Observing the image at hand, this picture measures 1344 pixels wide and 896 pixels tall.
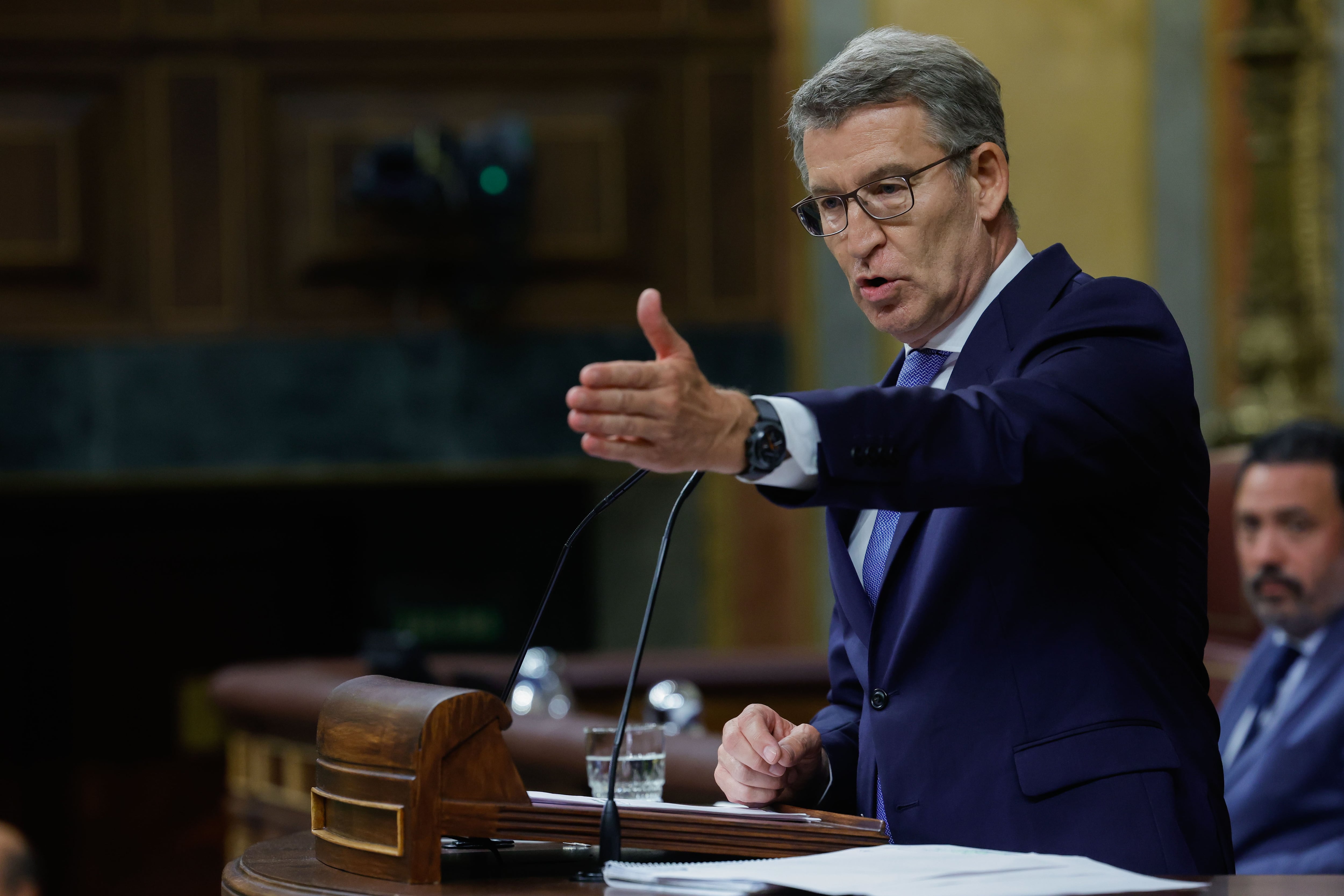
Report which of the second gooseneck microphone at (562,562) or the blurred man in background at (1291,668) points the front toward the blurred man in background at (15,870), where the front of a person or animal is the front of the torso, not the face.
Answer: the blurred man in background at (1291,668)

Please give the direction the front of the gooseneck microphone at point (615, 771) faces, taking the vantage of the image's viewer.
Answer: facing to the right of the viewer

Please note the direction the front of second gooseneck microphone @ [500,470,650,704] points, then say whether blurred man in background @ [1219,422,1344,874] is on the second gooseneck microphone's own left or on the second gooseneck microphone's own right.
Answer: on the second gooseneck microphone's own left

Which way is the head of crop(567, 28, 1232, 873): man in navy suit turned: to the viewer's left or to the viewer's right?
to the viewer's left

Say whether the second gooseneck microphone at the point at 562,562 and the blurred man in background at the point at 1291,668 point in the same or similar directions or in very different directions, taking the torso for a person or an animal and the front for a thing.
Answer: very different directions

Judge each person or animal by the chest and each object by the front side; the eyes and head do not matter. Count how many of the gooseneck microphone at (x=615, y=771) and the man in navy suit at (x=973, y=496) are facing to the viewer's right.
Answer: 1

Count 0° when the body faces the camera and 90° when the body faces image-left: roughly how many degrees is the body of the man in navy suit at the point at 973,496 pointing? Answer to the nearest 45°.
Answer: approximately 45°

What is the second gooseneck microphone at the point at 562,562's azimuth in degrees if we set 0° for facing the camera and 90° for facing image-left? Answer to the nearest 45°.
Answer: approximately 270°
